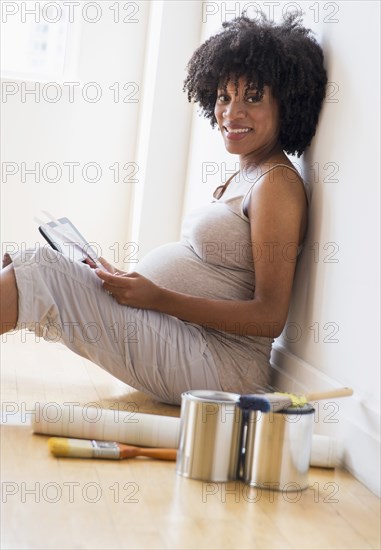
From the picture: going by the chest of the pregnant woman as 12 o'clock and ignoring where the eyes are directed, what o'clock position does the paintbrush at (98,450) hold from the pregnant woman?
The paintbrush is roughly at 10 o'clock from the pregnant woman.

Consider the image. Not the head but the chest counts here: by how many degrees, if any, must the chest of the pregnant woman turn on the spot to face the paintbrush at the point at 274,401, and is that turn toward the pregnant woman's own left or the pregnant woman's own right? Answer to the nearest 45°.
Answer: approximately 90° to the pregnant woman's own left

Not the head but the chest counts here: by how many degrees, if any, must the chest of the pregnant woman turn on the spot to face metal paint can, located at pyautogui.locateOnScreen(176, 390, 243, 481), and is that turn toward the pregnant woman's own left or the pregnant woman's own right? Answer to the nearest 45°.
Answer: approximately 90° to the pregnant woman's own left

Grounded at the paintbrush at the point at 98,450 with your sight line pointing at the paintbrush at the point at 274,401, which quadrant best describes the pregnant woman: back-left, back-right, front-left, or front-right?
front-left

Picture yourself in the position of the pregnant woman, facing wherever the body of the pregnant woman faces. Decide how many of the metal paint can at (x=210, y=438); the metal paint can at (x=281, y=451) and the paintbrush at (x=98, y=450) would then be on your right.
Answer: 0

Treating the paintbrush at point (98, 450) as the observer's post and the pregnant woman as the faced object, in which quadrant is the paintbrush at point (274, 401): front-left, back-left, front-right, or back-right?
front-right

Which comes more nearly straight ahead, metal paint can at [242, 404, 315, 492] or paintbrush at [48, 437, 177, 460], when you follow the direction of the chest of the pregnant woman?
the paintbrush

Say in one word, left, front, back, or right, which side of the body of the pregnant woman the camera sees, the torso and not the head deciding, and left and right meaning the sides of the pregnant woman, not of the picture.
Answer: left

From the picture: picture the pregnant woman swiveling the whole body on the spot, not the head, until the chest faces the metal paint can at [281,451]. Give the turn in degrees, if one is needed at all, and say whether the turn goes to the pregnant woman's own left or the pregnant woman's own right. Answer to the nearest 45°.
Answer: approximately 90° to the pregnant woman's own left
